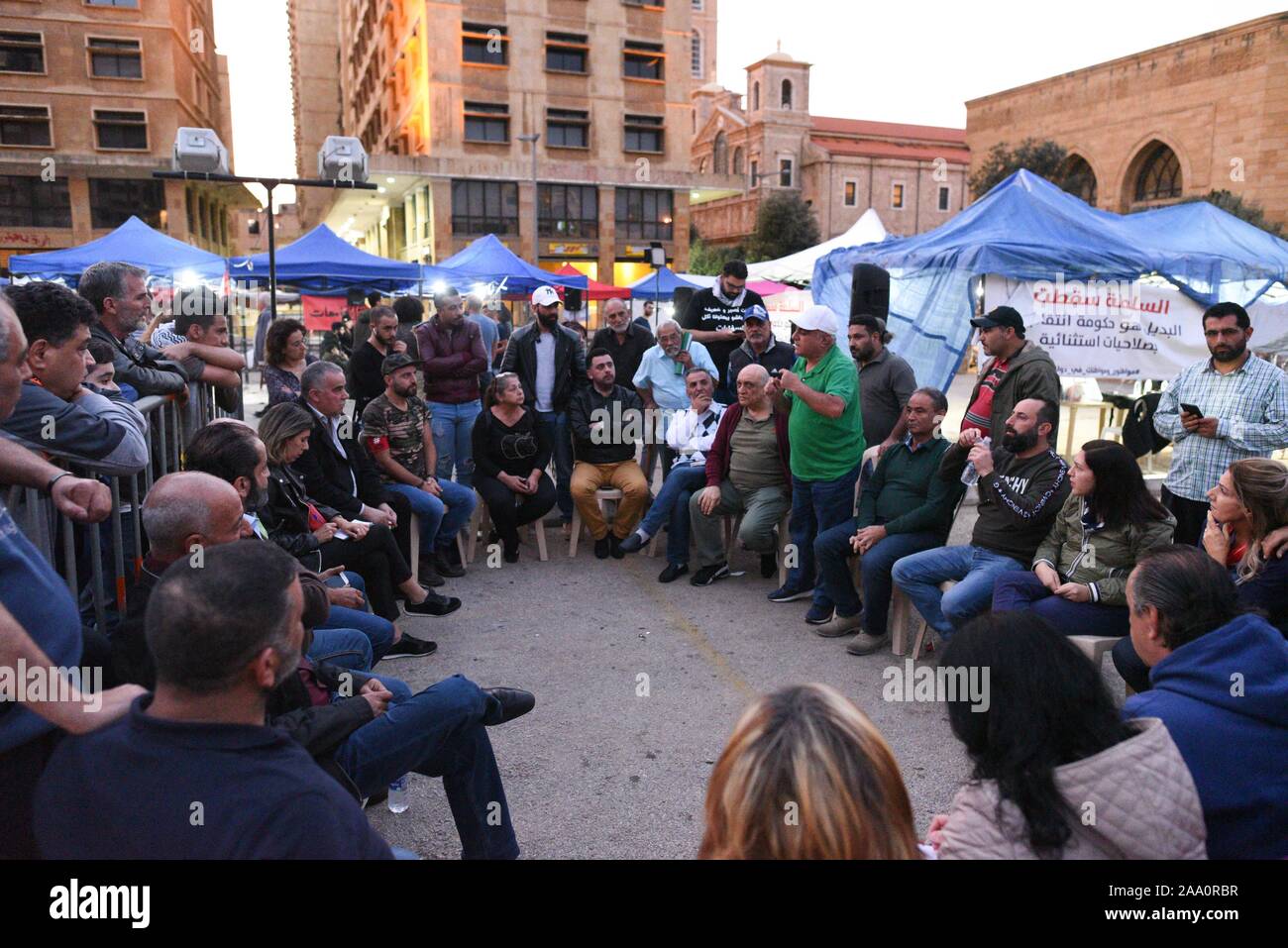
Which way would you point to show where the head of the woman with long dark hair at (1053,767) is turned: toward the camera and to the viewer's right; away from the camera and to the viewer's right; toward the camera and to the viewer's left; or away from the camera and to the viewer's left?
away from the camera and to the viewer's left

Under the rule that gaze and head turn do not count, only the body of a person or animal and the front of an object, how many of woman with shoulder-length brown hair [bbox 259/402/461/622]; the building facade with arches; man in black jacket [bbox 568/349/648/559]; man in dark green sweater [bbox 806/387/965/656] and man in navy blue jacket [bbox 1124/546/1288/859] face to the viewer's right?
1

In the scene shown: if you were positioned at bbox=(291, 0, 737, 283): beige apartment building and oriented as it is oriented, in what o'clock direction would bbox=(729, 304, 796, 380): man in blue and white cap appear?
The man in blue and white cap is roughly at 12 o'clock from the beige apartment building.

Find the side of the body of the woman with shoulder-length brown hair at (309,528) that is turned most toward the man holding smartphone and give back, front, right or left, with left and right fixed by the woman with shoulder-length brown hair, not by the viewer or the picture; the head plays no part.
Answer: front

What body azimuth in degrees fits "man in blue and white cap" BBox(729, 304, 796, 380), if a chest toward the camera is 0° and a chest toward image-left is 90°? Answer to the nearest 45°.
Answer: approximately 0°

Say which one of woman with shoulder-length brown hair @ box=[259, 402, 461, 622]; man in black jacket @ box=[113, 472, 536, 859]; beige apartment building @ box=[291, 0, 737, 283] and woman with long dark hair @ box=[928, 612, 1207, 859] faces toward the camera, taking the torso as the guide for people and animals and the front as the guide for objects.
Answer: the beige apartment building

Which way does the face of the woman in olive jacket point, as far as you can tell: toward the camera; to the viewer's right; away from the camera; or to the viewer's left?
to the viewer's left

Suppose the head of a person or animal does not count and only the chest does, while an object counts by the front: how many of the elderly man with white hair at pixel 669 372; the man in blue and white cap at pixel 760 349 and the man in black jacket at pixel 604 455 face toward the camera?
3

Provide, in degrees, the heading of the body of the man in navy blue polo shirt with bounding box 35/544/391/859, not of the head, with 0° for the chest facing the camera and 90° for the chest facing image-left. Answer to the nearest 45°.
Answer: approximately 225°

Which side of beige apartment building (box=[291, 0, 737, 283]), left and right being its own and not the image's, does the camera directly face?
front

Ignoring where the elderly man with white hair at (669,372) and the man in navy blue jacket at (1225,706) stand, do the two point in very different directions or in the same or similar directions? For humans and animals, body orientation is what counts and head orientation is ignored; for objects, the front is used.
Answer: very different directions

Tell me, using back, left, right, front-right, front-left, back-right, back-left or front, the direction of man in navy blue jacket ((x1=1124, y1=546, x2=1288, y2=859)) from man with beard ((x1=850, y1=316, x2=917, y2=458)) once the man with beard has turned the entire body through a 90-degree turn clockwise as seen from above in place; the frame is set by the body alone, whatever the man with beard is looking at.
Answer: back-left

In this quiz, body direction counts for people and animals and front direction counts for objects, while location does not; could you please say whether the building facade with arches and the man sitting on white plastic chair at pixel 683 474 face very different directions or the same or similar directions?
same or similar directions

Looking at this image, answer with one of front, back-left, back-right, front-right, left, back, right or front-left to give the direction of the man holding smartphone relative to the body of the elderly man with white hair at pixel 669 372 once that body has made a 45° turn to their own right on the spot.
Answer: left

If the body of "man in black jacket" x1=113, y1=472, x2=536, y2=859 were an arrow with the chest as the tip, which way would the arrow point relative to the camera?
to the viewer's right

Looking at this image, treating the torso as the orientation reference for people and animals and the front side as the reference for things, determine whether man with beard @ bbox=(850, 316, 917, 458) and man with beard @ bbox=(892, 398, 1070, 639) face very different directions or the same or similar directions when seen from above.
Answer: same or similar directions

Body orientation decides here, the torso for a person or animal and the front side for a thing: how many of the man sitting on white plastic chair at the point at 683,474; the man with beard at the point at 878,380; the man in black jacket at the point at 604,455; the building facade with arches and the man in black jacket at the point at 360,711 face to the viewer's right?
1

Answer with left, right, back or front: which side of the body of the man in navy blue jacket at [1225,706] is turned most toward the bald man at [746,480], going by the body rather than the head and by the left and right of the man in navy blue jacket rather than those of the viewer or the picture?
front

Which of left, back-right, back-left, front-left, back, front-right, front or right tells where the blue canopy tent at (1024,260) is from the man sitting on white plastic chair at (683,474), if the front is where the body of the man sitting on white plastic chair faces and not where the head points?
back

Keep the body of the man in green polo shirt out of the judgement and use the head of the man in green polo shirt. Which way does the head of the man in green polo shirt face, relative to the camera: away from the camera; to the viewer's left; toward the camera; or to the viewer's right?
to the viewer's left

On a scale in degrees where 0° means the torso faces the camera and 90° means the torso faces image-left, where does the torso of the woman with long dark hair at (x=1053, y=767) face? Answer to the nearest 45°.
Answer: approximately 135°
